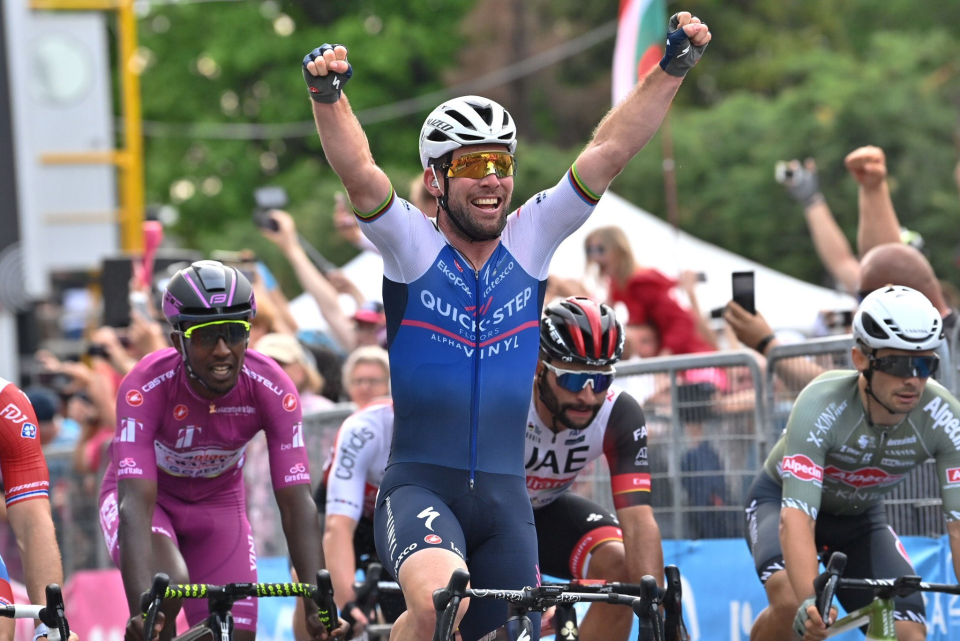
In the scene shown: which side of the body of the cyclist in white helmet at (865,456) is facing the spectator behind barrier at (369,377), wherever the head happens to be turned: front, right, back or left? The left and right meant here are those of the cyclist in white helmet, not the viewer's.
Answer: back

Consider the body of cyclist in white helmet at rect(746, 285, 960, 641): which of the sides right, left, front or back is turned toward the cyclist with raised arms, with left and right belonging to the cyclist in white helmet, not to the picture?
right

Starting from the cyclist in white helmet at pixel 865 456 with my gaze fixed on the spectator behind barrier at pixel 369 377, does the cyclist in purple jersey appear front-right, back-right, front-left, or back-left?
front-left

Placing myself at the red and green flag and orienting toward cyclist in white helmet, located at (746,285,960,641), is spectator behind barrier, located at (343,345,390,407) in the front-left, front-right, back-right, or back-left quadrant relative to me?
front-right

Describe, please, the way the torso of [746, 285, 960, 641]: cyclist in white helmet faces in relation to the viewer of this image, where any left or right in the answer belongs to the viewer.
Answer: facing the viewer and to the right of the viewer

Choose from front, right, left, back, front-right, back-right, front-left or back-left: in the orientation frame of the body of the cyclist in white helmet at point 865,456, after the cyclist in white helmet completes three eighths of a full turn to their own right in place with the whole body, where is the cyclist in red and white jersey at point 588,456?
front

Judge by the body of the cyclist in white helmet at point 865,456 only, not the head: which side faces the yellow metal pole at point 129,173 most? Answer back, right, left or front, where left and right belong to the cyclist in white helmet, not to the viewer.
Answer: back

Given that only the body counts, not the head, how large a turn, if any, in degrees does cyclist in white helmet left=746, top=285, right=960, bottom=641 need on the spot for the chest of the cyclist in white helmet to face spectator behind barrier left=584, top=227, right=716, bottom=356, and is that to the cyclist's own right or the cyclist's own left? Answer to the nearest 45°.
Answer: approximately 135° to the cyclist's own left
